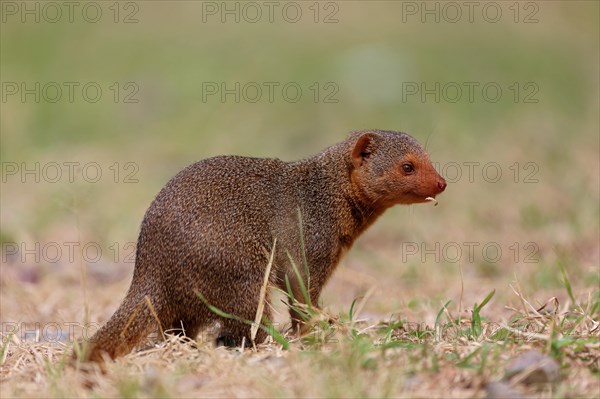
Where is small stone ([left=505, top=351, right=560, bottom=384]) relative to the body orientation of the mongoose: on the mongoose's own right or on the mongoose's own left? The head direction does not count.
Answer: on the mongoose's own right

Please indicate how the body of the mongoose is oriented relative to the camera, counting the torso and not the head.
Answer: to the viewer's right
